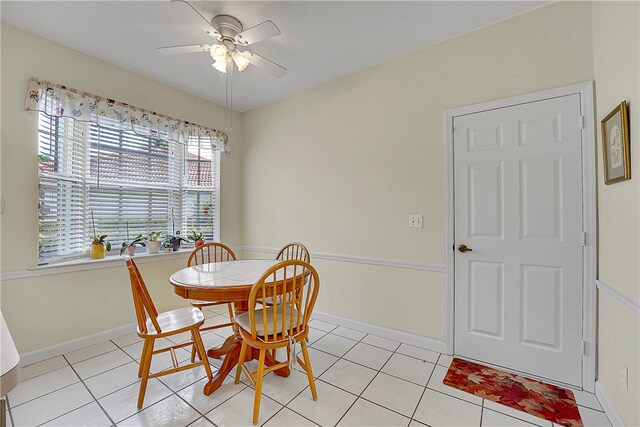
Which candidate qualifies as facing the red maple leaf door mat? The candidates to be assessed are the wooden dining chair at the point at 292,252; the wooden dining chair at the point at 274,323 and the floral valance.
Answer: the floral valance

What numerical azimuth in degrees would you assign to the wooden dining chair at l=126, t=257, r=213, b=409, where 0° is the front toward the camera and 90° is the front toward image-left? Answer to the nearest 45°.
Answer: approximately 225°

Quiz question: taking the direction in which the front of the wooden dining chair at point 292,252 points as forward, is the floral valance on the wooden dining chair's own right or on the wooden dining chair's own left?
on the wooden dining chair's own right

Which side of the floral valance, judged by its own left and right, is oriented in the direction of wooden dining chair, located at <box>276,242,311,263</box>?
front

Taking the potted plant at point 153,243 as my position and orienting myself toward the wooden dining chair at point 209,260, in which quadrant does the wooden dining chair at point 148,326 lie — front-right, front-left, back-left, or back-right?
front-right

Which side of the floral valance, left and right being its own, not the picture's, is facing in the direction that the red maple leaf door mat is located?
front

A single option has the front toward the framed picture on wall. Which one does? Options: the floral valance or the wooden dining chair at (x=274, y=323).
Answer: the floral valance

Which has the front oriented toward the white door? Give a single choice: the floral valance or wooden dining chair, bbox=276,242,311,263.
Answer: the floral valance

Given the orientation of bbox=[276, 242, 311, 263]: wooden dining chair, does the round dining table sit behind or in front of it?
in front

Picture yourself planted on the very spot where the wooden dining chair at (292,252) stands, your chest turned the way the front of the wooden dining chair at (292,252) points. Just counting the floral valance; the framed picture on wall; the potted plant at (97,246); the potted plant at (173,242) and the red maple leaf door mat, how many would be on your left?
2

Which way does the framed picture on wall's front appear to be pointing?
to the viewer's left

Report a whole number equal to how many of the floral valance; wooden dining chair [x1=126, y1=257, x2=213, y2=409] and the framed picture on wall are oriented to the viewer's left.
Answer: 1

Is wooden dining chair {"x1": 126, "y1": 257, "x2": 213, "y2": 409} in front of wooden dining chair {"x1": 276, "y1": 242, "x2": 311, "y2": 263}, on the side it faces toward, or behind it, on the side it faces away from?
in front

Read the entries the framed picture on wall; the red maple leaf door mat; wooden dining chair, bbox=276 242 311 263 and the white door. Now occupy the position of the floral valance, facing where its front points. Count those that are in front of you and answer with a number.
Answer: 4

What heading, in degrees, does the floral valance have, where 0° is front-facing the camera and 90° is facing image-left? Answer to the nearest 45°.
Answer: approximately 315°

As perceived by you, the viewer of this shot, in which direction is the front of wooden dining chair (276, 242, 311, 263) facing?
facing the viewer and to the left of the viewer

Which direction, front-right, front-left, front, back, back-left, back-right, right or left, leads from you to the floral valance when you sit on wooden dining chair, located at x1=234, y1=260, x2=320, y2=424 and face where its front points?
front

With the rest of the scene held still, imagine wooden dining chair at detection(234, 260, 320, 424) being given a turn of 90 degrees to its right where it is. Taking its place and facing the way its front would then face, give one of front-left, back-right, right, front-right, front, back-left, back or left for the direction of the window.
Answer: left
